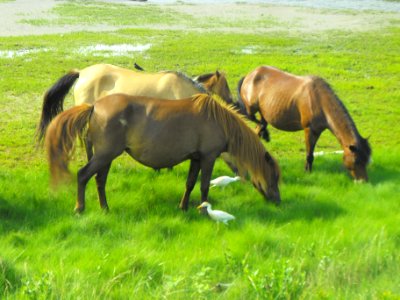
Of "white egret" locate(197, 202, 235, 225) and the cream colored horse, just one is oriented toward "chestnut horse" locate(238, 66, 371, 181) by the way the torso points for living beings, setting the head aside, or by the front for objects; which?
the cream colored horse

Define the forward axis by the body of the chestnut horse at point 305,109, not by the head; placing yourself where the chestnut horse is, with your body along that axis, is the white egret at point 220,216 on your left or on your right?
on your right

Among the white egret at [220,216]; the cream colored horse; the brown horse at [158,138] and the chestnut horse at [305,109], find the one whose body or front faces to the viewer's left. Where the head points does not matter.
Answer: the white egret

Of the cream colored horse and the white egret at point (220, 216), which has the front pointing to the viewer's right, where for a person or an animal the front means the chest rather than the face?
the cream colored horse

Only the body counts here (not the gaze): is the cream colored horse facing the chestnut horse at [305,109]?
yes

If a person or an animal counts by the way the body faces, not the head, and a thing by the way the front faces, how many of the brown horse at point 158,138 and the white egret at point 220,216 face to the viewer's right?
1

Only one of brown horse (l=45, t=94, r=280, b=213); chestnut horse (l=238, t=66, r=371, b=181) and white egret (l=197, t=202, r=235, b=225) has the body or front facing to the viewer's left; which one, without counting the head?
the white egret

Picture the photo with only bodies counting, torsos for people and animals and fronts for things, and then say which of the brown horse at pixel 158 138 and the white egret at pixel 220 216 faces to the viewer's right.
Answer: the brown horse

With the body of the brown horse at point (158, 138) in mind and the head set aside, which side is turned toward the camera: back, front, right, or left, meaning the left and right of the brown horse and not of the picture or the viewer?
right

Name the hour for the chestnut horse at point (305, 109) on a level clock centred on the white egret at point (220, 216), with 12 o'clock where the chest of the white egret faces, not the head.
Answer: The chestnut horse is roughly at 4 o'clock from the white egret.

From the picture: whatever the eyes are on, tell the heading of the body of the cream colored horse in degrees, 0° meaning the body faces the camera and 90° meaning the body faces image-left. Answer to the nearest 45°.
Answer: approximately 270°

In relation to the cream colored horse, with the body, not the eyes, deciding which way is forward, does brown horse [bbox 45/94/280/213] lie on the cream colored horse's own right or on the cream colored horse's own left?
on the cream colored horse's own right

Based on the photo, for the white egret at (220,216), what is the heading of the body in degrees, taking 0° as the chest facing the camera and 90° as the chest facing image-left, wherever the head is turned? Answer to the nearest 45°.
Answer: approximately 90°

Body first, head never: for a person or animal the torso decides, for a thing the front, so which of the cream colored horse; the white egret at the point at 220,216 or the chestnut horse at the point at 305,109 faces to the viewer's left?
the white egret

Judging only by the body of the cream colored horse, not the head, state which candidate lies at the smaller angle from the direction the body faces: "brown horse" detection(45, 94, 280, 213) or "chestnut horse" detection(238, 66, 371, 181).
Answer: the chestnut horse

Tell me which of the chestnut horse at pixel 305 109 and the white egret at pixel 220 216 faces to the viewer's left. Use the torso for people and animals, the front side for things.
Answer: the white egret
